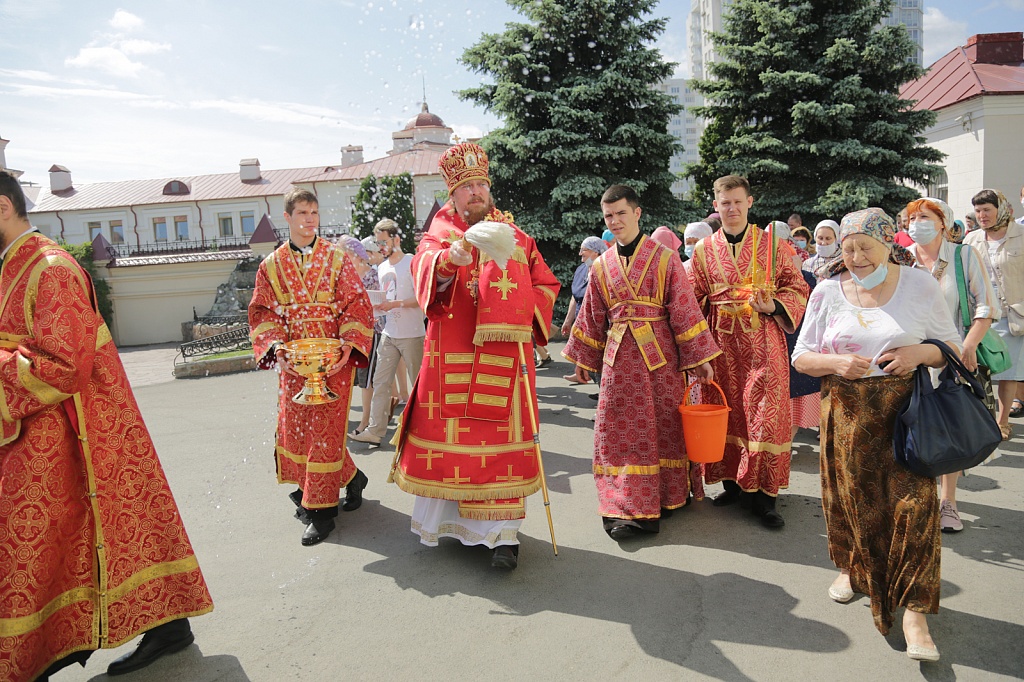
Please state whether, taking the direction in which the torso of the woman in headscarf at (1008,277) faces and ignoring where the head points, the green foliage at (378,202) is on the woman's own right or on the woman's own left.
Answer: on the woman's own right

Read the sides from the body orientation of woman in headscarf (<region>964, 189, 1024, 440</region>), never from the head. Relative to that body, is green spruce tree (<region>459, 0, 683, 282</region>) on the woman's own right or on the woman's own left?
on the woman's own right

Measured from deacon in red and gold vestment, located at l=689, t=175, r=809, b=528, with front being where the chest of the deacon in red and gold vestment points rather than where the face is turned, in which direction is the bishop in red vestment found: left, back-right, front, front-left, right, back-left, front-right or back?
front-right

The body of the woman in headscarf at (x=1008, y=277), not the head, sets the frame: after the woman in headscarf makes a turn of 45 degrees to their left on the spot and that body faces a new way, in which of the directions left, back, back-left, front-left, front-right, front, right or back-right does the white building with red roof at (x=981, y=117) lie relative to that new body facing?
back

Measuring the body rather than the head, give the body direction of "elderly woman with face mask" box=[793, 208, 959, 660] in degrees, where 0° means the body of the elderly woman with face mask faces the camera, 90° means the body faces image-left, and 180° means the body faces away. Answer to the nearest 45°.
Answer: approximately 0°

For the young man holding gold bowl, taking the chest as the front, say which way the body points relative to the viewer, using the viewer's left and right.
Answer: facing the viewer

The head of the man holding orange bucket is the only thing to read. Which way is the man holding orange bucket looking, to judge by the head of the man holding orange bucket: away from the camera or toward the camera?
toward the camera

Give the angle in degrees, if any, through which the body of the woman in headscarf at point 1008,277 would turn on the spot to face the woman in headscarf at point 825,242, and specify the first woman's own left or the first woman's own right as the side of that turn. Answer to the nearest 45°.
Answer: approximately 90° to the first woman's own right

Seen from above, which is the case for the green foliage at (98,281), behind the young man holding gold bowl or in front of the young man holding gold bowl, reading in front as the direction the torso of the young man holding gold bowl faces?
behind

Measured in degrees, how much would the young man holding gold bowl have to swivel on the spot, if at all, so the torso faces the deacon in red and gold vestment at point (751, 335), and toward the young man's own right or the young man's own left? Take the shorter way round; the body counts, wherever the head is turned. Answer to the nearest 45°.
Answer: approximately 90° to the young man's own left

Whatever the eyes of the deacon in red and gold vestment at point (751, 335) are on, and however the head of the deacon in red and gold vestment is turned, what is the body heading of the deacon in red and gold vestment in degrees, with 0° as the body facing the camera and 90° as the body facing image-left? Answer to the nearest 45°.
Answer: approximately 0°

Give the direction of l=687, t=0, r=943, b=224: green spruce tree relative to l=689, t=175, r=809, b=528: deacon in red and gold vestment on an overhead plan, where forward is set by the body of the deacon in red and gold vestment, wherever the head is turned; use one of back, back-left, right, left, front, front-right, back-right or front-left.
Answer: back

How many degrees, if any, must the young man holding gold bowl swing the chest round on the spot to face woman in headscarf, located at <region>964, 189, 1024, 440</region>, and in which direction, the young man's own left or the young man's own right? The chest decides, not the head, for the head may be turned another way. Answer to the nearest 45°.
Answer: approximately 90° to the young man's own left

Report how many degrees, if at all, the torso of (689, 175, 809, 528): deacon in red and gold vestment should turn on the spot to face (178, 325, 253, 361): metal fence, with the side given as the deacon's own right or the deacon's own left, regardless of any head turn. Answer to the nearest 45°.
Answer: approximately 135° to the deacon's own right
